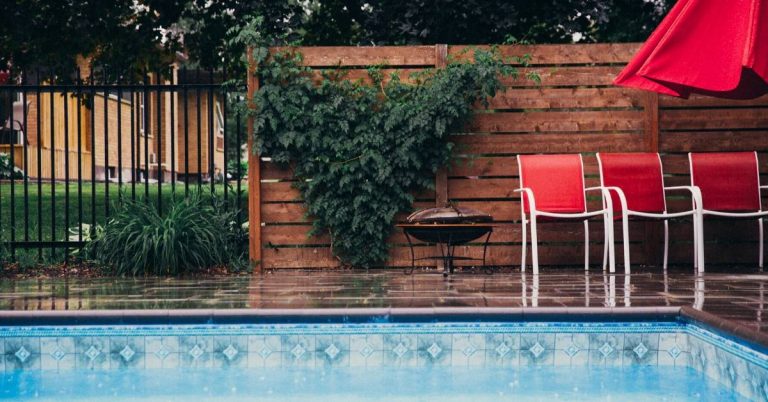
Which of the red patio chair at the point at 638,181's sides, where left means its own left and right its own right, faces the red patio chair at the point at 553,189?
right

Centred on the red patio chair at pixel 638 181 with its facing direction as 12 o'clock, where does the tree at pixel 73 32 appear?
The tree is roughly at 5 o'clock from the red patio chair.

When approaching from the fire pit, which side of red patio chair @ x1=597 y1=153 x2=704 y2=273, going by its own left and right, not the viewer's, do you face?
right

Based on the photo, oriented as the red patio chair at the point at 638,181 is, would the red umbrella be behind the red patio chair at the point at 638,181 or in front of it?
in front

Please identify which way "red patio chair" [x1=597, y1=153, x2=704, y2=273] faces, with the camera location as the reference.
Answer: facing the viewer and to the right of the viewer

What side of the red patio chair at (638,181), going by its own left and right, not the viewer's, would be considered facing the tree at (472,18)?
back

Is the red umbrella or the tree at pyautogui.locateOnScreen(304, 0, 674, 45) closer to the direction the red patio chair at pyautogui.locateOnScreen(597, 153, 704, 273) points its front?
the red umbrella

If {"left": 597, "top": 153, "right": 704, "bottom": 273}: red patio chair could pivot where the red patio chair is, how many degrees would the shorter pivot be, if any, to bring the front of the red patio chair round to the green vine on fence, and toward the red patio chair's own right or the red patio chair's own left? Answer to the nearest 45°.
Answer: approximately 135° to the red patio chair's own right

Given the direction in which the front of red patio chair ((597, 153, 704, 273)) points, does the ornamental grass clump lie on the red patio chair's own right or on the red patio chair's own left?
on the red patio chair's own right

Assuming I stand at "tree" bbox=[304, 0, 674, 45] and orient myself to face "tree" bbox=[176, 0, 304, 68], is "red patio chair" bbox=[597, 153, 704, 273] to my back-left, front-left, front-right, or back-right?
back-left
